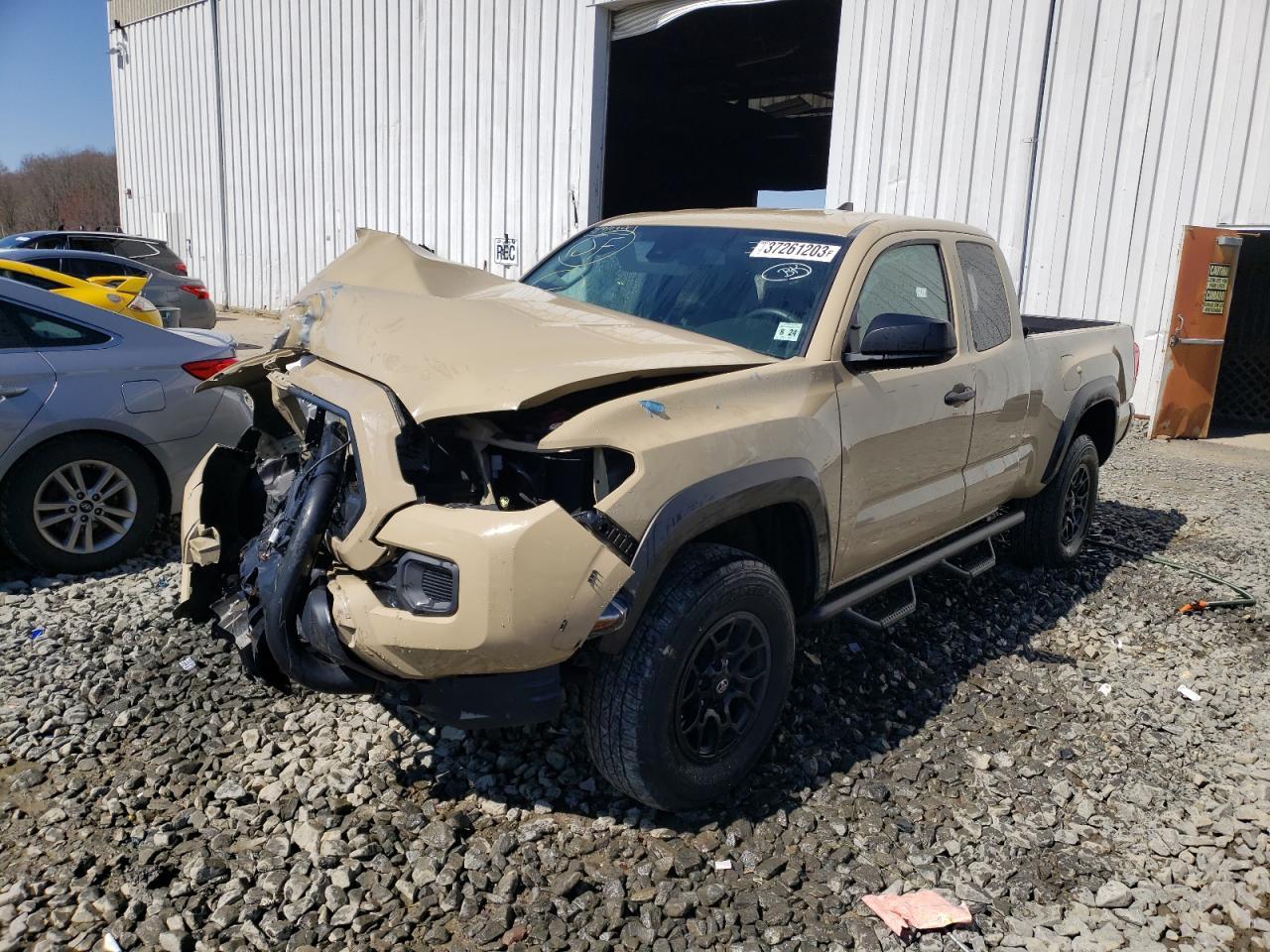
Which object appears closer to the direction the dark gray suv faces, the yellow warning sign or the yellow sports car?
the yellow sports car

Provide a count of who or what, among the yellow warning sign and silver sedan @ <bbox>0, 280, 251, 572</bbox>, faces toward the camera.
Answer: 1

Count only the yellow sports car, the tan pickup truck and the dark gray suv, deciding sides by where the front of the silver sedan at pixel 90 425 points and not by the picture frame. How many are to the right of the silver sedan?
2

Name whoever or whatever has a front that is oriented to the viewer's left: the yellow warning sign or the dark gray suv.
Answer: the dark gray suv

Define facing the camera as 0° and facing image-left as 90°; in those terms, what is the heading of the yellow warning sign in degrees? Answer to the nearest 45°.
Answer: approximately 0°

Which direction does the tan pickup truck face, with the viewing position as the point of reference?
facing the viewer and to the left of the viewer

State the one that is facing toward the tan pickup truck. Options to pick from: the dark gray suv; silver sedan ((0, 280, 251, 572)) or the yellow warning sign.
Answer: the yellow warning sign

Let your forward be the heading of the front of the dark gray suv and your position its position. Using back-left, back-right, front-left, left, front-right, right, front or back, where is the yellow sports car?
left

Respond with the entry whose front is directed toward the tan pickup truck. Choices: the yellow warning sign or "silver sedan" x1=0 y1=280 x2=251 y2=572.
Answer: the yellow warning sign

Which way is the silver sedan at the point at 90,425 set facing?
to the viewer's left

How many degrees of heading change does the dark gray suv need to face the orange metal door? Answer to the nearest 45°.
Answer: approximately 135° to its left

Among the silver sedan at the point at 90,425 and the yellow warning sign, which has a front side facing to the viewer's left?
the silver sedan

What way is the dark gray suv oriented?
to the viewer's left
